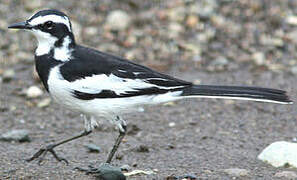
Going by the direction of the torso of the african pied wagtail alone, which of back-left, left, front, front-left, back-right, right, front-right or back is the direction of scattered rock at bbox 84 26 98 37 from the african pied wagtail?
right

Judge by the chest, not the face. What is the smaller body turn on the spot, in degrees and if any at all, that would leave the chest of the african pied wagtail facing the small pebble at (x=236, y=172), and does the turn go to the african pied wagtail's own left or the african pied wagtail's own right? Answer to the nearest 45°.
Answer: approximately 180°

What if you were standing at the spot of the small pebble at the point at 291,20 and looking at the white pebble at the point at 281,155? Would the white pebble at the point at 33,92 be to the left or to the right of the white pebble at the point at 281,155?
right

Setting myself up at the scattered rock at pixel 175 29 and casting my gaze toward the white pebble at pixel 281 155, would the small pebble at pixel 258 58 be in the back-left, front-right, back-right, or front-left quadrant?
front-left

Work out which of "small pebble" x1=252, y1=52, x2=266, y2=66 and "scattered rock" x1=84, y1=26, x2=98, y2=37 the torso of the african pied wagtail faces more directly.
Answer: the scattered rock

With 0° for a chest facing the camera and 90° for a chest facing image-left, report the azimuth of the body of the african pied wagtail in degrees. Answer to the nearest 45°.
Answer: approximately 90°

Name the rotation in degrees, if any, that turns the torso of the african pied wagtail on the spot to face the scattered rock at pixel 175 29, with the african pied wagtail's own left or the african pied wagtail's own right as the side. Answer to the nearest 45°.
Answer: approximately 90° to the african pied wagtail's own right

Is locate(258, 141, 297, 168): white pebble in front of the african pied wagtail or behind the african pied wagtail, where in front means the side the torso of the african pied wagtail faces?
behind

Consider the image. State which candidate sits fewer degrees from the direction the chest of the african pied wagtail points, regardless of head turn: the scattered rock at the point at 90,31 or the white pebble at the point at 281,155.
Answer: the scattered rock

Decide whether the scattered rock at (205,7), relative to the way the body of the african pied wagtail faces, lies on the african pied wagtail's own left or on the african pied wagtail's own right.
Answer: on the african pied wagtail's own right

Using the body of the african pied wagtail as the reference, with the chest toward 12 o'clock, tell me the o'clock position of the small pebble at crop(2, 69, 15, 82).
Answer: The small pebble is roughly at 2 o'clock from the african pied wagtail.

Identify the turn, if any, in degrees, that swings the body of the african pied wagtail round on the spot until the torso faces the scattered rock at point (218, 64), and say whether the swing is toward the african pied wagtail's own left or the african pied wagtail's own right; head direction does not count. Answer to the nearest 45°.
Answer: approximately 135° to the african pied wagtail's own right

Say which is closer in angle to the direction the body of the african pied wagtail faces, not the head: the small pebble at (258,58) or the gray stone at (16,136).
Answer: the gray stone
